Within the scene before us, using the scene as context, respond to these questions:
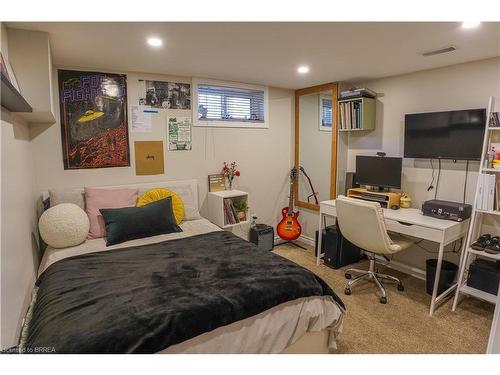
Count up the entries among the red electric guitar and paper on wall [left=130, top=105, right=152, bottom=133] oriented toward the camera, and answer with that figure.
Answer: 2

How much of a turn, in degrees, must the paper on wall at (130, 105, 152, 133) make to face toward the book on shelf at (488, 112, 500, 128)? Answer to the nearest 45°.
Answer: approximately 45° to its left

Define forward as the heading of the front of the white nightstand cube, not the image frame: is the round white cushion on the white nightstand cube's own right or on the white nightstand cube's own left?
on the white nightstand cube's own right

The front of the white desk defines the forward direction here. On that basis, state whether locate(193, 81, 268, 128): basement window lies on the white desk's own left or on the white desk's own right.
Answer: on the white desk's own right
